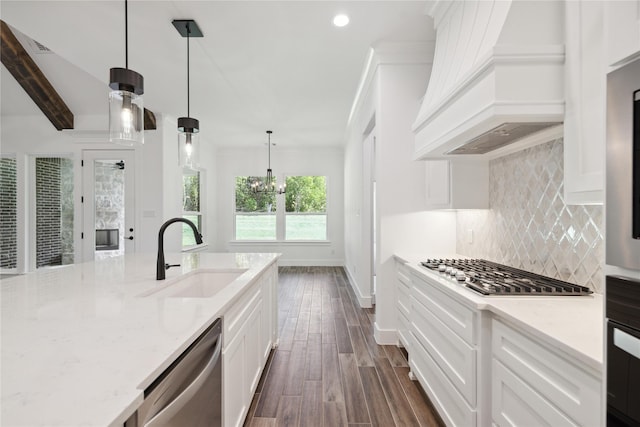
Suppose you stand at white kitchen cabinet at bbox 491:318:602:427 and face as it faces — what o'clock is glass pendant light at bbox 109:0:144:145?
The glass pendant light is roughly at 1 o'clock from the white kitchen cabinet.

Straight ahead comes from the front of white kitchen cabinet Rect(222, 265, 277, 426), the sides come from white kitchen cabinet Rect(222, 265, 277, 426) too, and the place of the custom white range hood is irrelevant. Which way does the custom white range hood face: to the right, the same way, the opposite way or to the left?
the opposite way

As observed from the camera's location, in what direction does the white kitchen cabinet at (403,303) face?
facing to the left of the viewer

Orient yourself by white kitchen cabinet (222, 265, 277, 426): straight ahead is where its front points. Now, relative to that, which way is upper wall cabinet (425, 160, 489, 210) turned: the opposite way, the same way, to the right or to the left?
the opposite way

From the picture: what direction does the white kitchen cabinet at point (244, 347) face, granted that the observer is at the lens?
facing to the right of the viewer

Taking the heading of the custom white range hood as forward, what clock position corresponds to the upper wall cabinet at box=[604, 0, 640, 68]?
The upper wall cabinet is roughly at 10 o'clock from the custom white range hood.

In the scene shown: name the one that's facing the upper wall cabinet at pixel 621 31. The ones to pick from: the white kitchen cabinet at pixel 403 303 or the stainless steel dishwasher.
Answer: the stainless steel dishwasher

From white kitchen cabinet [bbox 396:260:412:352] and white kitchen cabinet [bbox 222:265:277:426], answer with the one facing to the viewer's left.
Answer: white kitchen cabinet [bbox 396:260:412:352]

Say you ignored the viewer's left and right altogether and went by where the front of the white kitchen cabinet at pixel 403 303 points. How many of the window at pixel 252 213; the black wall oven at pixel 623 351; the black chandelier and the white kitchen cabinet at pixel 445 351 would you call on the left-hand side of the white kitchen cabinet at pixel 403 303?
2
